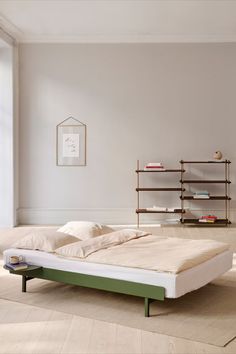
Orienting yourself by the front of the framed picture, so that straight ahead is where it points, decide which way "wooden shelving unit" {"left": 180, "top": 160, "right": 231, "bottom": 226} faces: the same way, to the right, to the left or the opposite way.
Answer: the same way

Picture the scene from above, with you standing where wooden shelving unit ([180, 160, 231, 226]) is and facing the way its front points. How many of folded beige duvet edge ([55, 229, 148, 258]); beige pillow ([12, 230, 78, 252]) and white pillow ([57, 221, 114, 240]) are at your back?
0

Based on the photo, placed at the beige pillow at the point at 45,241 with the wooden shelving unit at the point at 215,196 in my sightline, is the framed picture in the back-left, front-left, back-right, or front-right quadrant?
front-left

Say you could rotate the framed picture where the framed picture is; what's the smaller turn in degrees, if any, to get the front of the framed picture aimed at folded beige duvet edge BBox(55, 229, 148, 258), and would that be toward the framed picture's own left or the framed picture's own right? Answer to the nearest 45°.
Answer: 0° — it already faces it

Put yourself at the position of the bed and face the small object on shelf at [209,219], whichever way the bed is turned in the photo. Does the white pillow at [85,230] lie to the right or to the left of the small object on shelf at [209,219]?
left

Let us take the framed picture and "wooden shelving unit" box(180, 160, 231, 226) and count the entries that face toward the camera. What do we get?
2

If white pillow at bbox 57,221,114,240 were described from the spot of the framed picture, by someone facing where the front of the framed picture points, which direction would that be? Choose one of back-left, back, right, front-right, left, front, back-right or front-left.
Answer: front

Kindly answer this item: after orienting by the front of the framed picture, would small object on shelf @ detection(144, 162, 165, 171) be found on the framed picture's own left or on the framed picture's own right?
on the framed picture's own left

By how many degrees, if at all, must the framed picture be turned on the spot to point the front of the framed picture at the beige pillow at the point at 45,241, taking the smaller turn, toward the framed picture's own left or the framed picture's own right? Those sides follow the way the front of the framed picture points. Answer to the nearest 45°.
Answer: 0° — it already faces it

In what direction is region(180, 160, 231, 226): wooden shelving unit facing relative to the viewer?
toward the camera

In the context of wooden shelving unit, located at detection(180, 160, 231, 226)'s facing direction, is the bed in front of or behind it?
in front

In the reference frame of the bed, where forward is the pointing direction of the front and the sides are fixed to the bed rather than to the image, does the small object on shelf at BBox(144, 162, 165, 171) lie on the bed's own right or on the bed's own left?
on the bed's own left

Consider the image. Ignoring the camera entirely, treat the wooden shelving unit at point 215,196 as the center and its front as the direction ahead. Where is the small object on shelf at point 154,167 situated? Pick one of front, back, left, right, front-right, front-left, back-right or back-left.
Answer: right

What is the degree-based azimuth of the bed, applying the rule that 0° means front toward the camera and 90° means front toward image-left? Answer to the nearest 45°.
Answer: approximately 315°

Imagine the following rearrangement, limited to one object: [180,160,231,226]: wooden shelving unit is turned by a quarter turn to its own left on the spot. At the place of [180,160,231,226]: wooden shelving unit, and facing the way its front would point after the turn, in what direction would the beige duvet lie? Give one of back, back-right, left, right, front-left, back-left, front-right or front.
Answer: right

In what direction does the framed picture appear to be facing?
toward the camera
